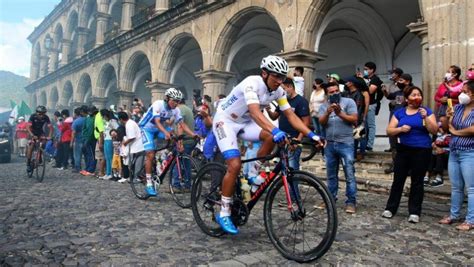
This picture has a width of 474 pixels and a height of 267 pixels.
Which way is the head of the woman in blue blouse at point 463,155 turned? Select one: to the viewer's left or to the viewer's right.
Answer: to the viewer's left

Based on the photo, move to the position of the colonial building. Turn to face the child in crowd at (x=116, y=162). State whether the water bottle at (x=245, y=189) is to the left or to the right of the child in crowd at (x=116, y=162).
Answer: left

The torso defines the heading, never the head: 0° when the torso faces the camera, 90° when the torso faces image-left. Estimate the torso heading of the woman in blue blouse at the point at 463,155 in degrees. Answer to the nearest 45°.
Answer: approximately 45°

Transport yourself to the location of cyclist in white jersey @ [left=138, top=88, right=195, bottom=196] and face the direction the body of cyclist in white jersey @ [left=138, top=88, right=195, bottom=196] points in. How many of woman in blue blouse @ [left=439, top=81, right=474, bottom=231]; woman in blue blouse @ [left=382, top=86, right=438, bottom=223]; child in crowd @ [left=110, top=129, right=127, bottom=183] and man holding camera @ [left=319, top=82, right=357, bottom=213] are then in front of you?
3

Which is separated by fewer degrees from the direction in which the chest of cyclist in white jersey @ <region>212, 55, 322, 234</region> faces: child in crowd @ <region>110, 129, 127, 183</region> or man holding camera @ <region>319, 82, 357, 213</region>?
the man holding camera

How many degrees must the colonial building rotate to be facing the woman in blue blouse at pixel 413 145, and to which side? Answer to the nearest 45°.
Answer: approximately 45° to its left

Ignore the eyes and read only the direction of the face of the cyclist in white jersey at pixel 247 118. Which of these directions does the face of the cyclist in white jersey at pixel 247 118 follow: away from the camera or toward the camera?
toward the camera

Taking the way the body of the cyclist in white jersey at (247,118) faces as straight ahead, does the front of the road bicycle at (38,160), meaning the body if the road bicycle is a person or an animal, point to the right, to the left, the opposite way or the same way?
the same way

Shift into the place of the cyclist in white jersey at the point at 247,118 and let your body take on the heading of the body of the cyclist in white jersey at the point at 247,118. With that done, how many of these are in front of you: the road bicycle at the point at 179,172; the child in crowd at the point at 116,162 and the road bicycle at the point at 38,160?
0

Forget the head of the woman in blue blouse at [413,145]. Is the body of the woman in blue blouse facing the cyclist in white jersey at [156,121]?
no

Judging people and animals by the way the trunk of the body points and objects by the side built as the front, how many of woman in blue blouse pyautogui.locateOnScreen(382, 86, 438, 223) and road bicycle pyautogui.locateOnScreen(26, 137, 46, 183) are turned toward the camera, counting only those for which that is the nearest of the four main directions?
2

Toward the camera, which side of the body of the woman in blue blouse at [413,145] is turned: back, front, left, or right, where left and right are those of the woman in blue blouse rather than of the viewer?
front

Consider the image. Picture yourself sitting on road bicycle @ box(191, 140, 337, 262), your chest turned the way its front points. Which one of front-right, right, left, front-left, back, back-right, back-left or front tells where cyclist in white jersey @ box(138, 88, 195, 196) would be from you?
back

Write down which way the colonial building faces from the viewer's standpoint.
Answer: facing the viewer and to the left of the viewer

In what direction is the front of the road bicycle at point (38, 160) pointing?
toward the camera

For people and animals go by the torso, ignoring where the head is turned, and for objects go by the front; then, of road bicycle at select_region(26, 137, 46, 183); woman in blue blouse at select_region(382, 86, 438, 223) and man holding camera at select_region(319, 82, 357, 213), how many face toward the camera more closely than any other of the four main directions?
3

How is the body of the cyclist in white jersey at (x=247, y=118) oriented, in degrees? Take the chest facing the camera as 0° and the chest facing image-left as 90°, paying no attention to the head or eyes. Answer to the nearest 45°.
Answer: approximately 315°
